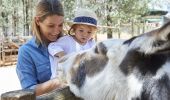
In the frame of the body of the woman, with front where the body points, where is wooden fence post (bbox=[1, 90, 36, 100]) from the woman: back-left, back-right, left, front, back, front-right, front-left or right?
front-right

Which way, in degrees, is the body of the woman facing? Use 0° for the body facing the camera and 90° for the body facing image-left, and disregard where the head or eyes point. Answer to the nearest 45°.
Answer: approximately 315°
